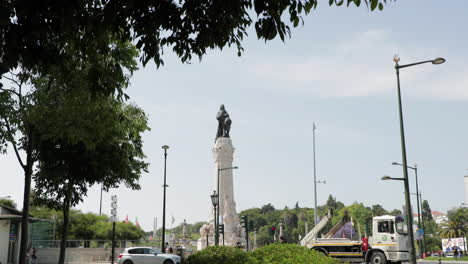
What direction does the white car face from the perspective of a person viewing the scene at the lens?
facing to the right of the viewer

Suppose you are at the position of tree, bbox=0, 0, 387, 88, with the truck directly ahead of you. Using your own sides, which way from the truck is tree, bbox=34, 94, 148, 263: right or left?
left

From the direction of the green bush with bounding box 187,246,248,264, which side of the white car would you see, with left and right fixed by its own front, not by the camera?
right

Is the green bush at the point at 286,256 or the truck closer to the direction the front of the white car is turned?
the truck

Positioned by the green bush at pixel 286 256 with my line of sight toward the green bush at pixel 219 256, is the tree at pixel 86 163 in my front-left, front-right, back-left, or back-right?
front-right

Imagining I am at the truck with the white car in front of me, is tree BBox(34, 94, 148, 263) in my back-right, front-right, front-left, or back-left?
front-left

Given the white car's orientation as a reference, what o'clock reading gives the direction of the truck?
The truck is roughly at 1 o'clock from the white car.

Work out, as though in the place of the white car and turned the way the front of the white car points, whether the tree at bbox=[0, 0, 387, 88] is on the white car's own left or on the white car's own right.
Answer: on the white car's own right

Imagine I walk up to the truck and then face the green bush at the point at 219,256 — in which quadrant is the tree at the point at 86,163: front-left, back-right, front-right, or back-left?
front-right
